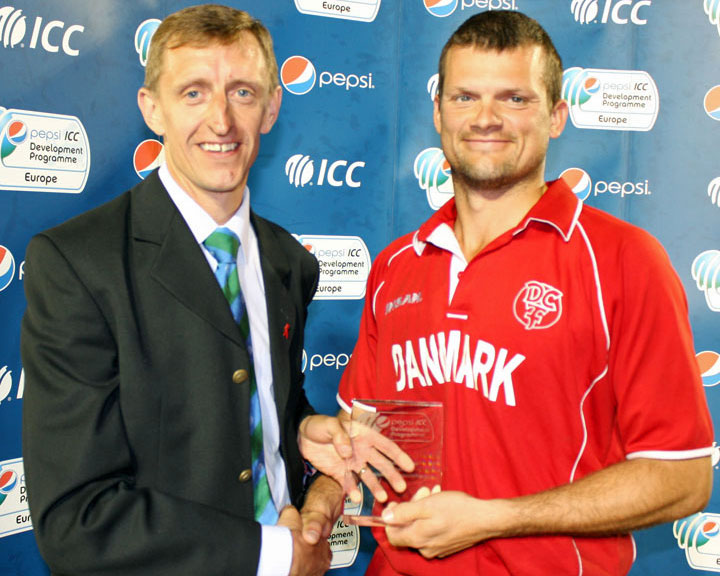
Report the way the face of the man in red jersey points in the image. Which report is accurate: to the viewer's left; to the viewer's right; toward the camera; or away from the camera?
toward the camera

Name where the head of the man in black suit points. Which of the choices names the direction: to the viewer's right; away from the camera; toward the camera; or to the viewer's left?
toward the camera

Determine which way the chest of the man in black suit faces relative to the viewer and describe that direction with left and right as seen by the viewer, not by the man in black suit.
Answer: facing the viewer and to the right of the viewer

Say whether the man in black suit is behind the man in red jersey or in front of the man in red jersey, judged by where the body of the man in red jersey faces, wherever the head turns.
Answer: in front

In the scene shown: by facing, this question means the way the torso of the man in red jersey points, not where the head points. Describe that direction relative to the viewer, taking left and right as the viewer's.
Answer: facing the viewer and to the left of the viewer

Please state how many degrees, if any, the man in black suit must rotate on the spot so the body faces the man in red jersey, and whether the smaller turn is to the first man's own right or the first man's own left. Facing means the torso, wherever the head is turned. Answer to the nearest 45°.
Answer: approximately 45° to the first man's own left

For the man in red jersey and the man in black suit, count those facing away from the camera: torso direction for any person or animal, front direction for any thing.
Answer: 0
